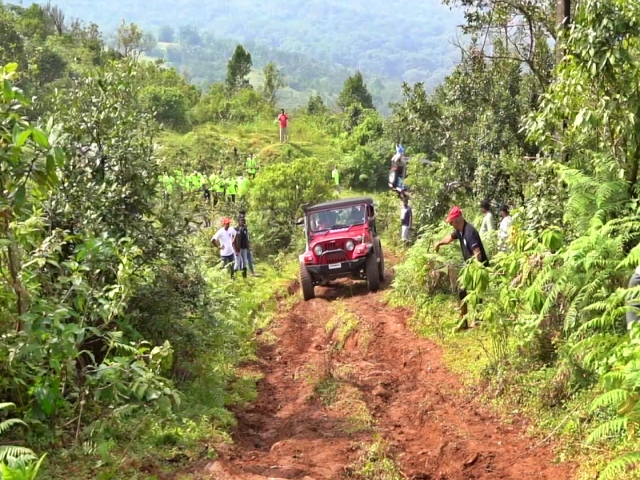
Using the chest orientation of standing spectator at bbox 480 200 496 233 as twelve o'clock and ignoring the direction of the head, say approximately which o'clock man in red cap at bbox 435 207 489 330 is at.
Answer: The man in red cap is roughly at 9 o'clock from the standing spectator.

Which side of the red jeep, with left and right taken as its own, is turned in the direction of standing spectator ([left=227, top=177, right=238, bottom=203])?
back

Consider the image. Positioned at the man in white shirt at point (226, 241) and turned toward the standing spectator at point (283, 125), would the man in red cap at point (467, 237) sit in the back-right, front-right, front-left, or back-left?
back-right

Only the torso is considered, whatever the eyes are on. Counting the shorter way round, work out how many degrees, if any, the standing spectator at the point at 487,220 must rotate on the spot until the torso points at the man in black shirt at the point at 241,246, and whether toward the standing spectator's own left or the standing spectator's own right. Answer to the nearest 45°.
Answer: approximately 45° to the standing spectator's own right

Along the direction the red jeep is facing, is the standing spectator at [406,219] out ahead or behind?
behind

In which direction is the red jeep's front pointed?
toward the camera

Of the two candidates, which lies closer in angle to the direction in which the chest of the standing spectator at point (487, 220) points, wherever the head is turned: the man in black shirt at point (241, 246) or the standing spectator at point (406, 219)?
the man in black shirt

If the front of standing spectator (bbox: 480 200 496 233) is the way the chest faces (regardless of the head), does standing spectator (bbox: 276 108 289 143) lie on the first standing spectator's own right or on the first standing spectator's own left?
on the first standing spectator's own right

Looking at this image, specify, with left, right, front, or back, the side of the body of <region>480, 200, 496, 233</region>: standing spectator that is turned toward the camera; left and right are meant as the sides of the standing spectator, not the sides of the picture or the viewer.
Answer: left

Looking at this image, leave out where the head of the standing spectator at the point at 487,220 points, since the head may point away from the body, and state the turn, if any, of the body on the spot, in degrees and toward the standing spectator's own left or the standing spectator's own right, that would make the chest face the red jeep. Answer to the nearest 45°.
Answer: approximately 45° to the standing spectator's own right

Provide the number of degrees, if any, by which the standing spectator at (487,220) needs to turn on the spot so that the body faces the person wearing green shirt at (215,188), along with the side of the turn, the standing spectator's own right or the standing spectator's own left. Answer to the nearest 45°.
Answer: approximately 45° to the standing spectator's own right

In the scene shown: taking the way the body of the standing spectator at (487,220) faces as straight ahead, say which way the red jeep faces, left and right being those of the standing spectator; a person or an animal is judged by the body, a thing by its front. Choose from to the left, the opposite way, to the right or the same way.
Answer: to the left

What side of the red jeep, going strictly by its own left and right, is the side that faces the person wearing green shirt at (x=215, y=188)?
back

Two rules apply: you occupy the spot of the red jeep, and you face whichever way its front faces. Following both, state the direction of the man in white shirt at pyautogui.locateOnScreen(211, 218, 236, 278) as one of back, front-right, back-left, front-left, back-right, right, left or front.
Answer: back-right

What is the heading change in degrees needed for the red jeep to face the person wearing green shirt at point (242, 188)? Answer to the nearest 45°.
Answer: approximately 180°
